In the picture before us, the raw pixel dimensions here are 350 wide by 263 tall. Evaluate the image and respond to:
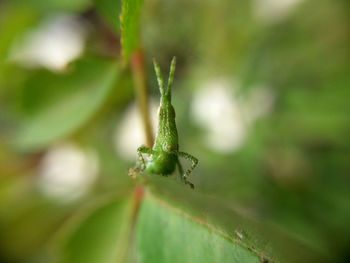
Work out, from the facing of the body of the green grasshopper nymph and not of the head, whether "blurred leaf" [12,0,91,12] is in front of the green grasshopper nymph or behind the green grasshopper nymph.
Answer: behind

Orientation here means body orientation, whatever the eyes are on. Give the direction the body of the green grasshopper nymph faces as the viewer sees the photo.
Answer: toward the camera
